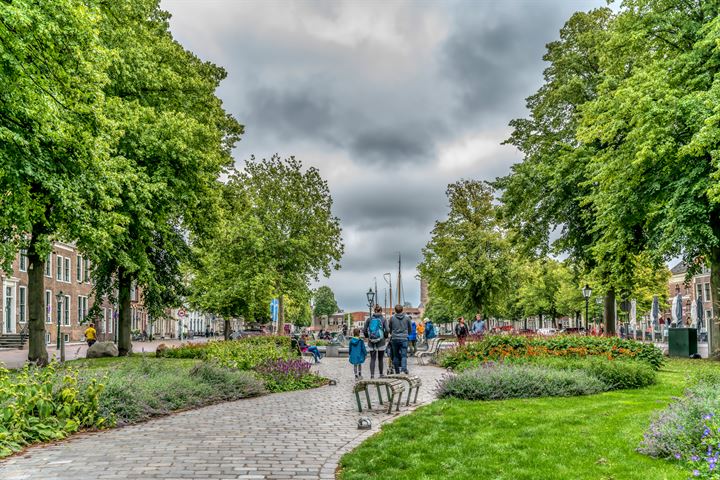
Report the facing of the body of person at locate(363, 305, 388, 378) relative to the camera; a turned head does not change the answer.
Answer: away from the camera

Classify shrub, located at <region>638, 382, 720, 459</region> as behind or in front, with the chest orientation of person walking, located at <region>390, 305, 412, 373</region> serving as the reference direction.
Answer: behind

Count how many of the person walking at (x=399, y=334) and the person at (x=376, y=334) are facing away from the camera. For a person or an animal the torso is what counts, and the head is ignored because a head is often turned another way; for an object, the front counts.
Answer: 2

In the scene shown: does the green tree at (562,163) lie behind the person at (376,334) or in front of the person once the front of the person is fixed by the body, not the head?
in front

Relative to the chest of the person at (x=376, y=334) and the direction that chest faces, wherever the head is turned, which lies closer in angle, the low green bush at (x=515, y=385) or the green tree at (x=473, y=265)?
the green tree

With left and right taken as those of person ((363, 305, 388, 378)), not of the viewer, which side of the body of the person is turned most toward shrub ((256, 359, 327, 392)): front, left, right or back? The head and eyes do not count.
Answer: left

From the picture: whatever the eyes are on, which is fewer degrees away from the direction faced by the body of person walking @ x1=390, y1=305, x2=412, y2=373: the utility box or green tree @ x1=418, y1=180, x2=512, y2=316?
the green tree

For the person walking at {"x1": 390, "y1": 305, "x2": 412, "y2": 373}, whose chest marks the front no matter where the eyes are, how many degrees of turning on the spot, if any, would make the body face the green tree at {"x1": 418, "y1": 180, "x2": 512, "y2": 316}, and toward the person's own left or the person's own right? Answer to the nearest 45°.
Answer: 0° — they already face it

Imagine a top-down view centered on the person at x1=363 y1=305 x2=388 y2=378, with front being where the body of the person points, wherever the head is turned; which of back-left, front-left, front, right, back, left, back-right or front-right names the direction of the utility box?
front-right

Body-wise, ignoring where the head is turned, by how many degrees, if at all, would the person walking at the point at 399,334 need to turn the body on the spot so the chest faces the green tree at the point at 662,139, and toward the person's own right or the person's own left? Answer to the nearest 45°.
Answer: approximately 45° to the person's own right

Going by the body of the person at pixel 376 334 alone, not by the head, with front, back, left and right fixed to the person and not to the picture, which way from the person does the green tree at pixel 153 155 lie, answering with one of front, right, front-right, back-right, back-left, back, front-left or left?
front-left

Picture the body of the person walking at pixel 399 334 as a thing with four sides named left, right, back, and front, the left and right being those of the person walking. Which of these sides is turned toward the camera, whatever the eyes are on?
back

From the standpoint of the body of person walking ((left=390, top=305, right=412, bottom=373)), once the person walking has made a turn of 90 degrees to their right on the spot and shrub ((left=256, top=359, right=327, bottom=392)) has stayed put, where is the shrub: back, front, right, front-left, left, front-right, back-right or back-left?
back
